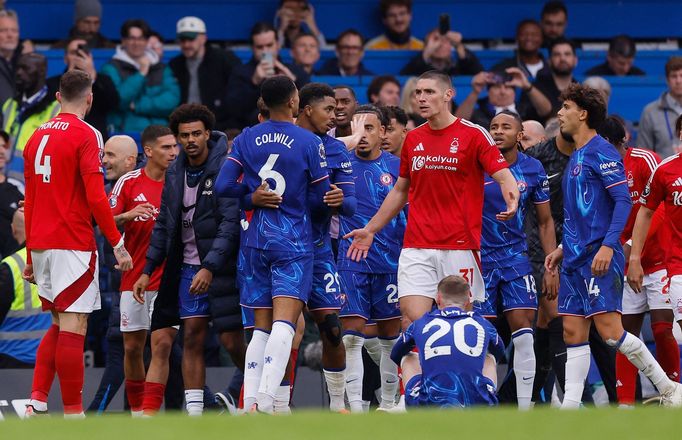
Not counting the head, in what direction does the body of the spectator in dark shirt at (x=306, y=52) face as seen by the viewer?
toward the camera

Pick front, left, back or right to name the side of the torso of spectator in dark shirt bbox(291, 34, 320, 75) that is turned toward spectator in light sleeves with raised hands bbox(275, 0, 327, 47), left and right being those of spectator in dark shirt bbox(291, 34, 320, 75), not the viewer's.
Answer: back

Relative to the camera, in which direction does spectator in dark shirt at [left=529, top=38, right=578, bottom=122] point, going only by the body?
toward the camera

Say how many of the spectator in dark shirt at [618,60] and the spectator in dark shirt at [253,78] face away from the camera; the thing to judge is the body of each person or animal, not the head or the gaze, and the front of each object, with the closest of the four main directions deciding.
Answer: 0

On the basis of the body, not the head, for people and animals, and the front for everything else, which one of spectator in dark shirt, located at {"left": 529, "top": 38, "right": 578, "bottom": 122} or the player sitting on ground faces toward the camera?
the spectator in dark shirt

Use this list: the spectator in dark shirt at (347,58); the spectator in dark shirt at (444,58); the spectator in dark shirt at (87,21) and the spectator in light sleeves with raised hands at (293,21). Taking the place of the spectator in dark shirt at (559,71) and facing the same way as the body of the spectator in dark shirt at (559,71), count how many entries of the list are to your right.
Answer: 4

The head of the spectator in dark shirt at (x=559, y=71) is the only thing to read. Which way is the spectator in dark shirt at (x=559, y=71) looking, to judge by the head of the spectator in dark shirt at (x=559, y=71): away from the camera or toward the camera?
toward the camera

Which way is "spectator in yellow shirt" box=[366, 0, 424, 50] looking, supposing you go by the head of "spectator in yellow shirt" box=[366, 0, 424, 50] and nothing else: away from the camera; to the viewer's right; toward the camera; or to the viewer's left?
toward the camera

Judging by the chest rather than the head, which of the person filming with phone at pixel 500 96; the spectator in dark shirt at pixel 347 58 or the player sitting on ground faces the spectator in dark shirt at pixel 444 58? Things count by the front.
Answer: the player sitting on ground

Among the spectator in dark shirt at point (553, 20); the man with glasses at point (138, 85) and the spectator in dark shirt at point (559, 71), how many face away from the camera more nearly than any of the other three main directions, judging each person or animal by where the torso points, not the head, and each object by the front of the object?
0

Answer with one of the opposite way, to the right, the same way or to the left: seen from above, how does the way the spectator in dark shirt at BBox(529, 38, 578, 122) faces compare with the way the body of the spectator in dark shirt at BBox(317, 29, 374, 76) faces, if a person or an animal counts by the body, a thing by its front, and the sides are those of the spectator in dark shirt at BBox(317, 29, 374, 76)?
the same way

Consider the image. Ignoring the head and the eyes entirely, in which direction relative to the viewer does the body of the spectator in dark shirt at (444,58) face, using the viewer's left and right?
facing the viewer

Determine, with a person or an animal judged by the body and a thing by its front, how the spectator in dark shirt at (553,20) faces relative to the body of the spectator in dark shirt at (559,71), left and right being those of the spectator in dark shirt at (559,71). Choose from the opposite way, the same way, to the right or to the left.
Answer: the same way

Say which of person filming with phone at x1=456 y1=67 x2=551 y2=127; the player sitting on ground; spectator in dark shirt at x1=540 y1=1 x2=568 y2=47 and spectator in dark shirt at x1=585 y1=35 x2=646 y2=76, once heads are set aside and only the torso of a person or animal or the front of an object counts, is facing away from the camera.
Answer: the player sitting on ground

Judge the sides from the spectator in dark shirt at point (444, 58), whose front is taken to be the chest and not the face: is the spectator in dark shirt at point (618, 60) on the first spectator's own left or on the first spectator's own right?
on the first spectator's own left

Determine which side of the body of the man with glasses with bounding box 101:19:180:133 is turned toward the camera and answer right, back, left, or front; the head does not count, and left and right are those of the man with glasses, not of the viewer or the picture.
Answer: front

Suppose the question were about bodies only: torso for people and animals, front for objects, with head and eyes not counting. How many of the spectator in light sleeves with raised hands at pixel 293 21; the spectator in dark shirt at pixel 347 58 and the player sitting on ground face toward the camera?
2
